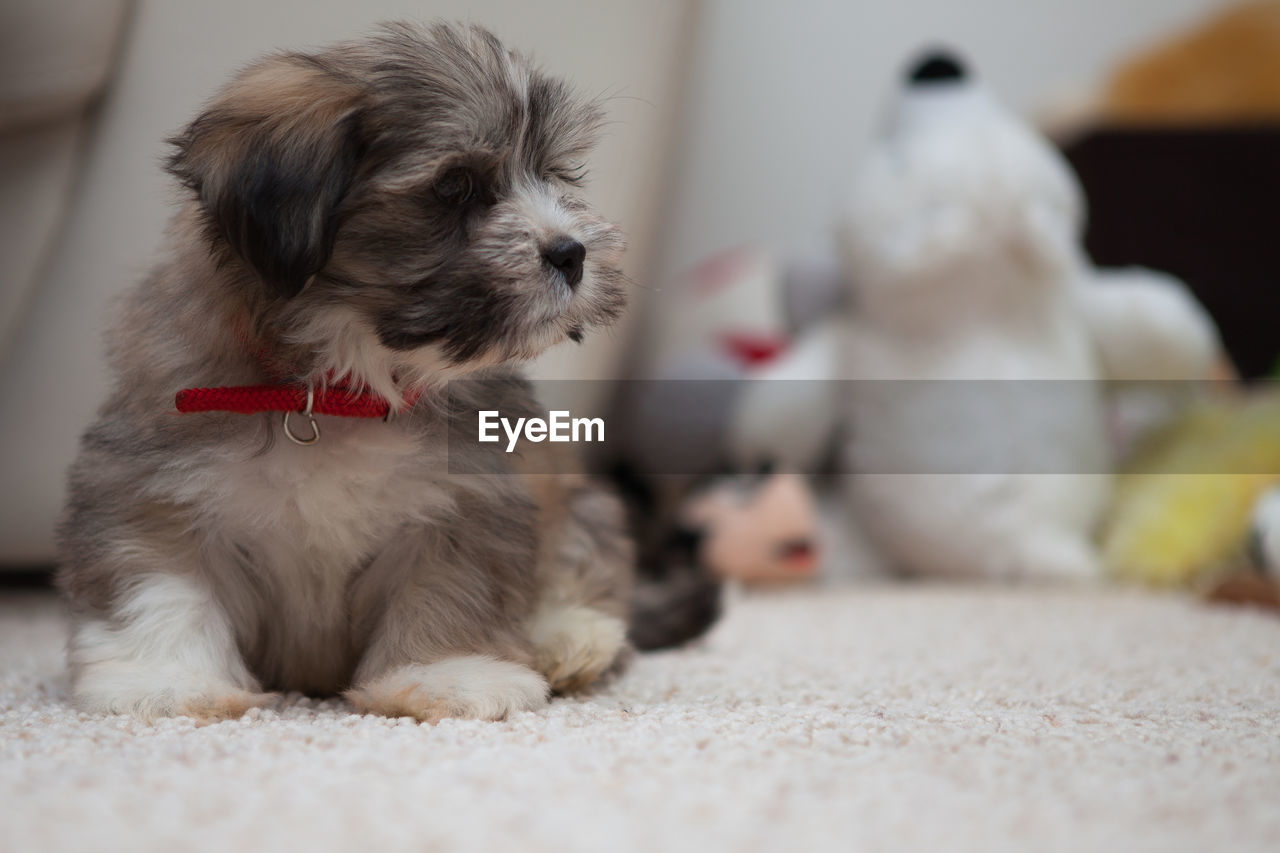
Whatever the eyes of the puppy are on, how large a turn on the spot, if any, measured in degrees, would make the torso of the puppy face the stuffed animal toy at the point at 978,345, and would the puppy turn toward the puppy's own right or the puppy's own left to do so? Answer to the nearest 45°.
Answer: approximately 135° to the puppy's own left

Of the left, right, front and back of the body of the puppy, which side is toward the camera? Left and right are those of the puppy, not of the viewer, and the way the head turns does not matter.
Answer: front

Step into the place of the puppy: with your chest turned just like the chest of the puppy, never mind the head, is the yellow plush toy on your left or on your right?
on your left
